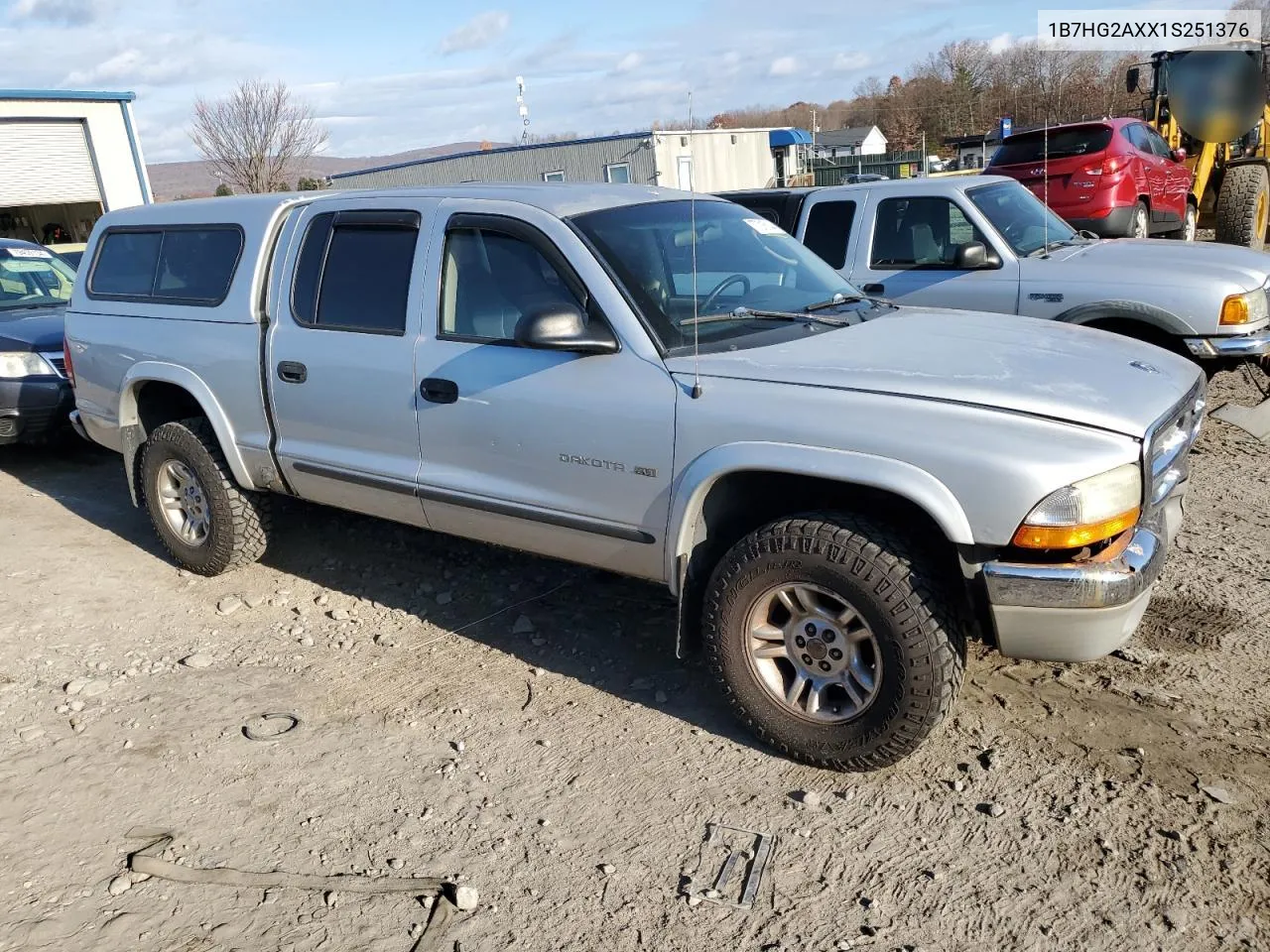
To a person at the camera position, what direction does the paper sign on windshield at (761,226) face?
facing the viewer and to the right of the viewer

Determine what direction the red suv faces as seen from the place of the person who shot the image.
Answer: facing away from the viewer and to the right of the viewer

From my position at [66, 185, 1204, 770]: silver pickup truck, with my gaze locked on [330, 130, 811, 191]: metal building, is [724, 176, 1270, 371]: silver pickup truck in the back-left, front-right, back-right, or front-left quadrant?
front-right

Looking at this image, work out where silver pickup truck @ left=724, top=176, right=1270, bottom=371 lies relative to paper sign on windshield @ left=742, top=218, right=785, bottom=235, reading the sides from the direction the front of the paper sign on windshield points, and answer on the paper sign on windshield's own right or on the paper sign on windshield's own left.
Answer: on the paper sign on windshield's own left

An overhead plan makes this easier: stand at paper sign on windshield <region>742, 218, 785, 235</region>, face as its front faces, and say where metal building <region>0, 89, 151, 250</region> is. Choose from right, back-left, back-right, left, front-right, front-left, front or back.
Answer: back

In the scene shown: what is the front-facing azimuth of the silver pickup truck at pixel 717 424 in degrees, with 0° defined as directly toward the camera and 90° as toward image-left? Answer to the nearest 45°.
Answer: approximately 315°

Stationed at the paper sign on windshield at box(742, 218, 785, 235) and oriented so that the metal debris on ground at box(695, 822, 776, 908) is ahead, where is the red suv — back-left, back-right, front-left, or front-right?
back-left

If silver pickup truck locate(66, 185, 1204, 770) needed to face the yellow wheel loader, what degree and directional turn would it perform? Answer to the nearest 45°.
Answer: approximately 90° to its left

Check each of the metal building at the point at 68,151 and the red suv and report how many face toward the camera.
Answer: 1

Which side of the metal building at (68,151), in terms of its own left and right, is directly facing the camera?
front

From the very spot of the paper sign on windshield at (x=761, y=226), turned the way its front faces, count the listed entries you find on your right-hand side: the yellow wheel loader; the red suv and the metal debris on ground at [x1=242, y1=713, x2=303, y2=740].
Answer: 1

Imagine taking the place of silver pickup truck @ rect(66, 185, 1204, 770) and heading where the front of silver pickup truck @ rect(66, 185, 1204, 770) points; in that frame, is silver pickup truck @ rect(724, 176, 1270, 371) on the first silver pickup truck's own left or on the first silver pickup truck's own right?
on the first silver pickup truck's own left

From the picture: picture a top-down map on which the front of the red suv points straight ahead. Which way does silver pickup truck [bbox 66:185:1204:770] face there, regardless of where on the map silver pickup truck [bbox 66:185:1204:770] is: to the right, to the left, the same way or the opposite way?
to the right

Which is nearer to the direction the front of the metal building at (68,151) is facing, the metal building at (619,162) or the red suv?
the red suv
